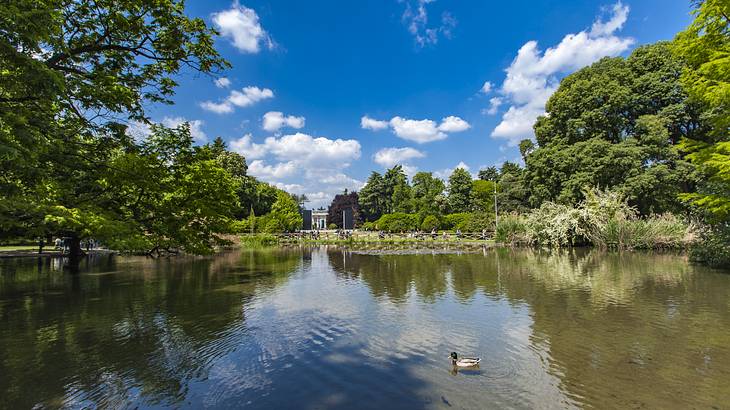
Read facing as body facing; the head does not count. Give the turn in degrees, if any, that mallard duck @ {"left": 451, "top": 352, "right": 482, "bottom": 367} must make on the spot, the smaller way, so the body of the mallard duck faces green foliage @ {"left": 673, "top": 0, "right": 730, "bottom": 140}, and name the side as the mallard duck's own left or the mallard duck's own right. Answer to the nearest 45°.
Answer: approximately 135° to the mallard duck's own right

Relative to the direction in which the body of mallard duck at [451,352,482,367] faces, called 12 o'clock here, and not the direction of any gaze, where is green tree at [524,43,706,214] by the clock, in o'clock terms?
The green tree is roughly at 4 o'clock from the mallard duck.

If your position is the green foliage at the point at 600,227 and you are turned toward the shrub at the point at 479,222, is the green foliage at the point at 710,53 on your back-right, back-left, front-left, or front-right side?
back-left

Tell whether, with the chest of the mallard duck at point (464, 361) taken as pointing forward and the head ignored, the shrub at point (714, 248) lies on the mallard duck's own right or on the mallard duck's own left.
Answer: on the mallard duck's own right

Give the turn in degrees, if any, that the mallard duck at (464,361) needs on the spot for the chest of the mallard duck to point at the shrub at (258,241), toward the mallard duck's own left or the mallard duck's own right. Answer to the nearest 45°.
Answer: approximately 45° to the mallard duck's own right

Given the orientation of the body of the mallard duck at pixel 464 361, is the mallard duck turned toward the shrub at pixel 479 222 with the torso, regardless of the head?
no

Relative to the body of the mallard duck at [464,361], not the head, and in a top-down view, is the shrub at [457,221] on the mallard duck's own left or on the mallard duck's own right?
on the mallard duck's own right

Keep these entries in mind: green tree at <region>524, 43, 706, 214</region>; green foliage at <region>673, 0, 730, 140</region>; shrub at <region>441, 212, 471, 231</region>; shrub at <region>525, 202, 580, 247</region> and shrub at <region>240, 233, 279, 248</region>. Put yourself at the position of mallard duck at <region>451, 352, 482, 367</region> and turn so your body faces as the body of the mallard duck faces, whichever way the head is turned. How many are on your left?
0

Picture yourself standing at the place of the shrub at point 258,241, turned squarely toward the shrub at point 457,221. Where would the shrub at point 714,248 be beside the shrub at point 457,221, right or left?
right

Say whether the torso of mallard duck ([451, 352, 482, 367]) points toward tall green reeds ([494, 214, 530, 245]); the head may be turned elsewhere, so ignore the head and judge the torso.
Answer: no

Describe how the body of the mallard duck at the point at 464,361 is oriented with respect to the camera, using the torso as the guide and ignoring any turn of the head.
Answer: to the viewer's left

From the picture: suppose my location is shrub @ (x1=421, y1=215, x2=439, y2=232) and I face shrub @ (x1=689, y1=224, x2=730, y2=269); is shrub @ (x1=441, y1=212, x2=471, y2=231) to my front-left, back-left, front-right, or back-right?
front-left

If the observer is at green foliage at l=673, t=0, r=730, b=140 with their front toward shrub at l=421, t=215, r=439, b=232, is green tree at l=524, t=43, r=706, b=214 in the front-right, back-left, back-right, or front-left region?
front-right

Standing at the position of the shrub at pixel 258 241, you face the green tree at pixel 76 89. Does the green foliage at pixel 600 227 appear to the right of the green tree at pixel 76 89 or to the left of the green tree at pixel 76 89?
left
